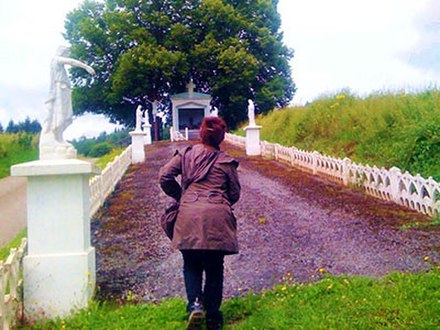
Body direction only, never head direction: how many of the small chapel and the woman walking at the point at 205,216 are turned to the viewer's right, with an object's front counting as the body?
0

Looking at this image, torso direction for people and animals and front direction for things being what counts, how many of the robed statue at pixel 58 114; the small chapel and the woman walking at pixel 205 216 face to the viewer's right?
1

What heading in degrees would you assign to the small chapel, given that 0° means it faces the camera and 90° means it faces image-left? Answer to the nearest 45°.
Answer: approximately 0°

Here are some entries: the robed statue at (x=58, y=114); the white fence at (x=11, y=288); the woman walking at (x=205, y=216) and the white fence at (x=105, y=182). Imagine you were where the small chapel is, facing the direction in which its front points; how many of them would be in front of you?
4

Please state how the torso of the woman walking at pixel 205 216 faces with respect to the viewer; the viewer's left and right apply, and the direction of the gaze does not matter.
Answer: facing away from the viewer

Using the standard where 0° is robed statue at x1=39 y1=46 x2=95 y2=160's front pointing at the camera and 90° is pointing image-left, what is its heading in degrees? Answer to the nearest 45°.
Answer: approximately 270°

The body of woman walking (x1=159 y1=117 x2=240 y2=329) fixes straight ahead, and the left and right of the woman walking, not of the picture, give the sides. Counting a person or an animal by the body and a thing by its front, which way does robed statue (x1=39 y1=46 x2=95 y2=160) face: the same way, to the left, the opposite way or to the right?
to the right

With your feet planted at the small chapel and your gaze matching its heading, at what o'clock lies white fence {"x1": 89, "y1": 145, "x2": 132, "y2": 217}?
The white fence is roughly at 12 o'clock from the small chapel.

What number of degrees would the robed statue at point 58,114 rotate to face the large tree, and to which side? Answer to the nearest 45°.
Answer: approximately 90° to its left

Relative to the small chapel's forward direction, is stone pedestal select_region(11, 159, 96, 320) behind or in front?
in front

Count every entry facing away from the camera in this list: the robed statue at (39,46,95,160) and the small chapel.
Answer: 0

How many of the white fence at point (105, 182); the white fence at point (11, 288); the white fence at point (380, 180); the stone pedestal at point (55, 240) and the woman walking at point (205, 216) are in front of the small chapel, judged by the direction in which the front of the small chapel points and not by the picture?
5

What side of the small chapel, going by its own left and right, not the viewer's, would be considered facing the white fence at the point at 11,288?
front

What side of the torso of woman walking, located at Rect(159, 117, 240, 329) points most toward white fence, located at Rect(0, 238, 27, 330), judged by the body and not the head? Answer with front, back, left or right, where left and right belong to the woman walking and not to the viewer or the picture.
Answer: left

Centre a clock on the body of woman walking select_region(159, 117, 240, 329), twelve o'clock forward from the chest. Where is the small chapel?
The small chapel is roughly at 12 o'clock from the woman walking.
